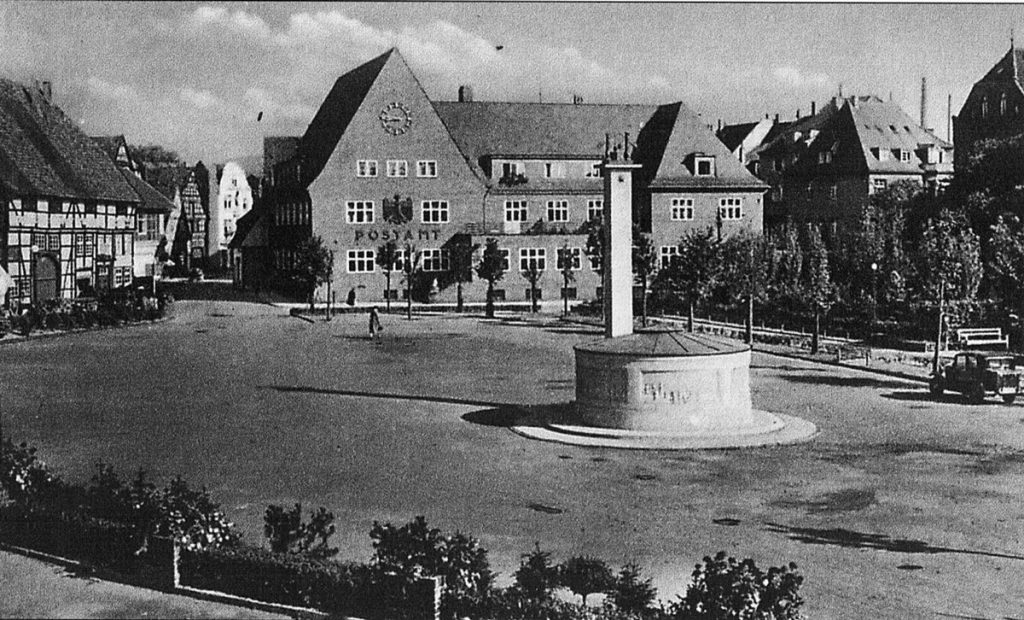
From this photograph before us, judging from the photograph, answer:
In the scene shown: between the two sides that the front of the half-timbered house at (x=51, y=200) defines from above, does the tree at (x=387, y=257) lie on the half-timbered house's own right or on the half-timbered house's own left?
on the half-timbered house's own left

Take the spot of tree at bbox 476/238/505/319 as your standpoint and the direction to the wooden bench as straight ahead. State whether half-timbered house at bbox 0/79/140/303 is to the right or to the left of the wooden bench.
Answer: right

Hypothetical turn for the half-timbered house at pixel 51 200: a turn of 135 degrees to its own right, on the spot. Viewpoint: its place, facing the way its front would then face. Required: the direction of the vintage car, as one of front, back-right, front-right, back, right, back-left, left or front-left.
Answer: back

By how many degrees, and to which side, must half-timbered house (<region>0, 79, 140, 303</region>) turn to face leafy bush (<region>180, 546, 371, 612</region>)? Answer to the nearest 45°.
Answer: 0° — it already faces it

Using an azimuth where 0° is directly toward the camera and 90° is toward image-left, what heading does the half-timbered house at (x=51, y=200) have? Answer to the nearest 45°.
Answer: approximately 315°

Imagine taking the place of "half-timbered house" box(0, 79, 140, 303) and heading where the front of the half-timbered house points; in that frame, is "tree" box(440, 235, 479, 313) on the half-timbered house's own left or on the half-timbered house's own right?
on the half-timbered house's own left

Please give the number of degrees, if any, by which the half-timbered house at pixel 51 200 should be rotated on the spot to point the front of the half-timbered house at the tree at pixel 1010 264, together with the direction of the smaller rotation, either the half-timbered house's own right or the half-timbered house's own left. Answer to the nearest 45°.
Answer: approximately 45° to the half-timbered house's own left
